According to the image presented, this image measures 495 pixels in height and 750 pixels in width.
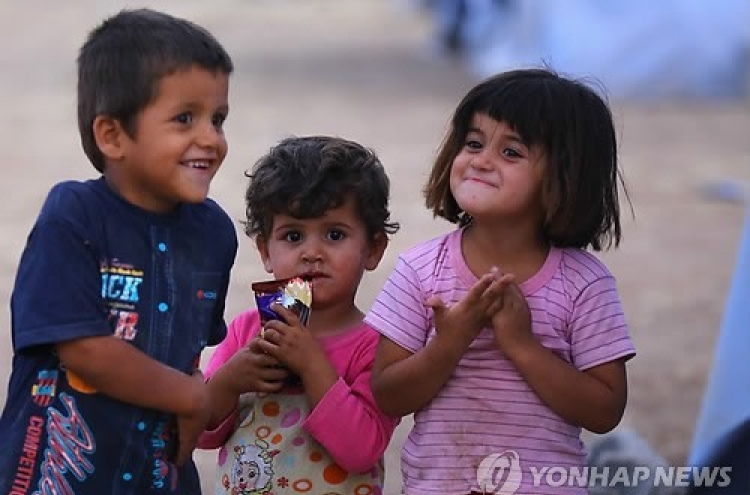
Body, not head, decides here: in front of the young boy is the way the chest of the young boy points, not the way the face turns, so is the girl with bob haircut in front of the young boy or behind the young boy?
in front

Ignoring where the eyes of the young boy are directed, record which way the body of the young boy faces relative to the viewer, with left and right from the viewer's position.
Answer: facing the viewer and to the right of the viewer

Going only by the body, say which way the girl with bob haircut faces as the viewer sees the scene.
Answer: toward the camera

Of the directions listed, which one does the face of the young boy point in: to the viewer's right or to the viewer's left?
to the viewer's right

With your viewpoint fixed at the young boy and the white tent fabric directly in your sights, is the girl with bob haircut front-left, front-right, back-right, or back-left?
front-right

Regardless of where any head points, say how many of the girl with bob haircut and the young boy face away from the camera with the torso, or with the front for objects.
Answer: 0

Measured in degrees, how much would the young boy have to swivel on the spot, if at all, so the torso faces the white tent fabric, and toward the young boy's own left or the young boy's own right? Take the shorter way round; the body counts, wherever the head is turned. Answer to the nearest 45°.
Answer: approximately 90° to the young boy's own left

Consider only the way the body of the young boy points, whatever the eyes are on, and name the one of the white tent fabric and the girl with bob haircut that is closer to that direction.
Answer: the girl with bob haircut

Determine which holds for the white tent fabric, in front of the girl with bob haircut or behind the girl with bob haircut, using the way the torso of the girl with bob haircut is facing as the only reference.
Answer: behind

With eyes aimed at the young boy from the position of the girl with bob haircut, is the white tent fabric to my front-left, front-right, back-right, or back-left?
back-right

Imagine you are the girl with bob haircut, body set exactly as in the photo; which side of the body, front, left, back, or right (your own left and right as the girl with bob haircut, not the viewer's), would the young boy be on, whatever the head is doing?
right

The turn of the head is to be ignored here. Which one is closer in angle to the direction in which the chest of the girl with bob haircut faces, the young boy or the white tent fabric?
the young boy
